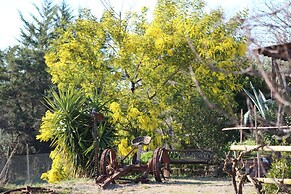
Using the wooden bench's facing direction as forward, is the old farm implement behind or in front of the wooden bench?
in front

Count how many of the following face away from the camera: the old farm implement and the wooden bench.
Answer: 0

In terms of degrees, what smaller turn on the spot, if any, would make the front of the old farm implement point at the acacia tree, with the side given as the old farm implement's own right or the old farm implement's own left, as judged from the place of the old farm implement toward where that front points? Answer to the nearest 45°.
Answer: approximately 135° to the old farm implement's own right

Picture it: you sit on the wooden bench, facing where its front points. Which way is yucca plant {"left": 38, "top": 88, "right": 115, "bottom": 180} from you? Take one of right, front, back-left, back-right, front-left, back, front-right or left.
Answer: right

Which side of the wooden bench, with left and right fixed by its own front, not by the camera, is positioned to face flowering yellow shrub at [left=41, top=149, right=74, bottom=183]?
right

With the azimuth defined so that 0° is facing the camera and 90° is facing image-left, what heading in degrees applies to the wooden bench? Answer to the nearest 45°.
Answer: approximately 0°

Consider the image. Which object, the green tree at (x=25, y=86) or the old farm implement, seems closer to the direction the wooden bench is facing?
the old farm implement

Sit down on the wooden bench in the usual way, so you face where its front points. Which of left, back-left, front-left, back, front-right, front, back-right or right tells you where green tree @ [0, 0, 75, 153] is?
back-right
